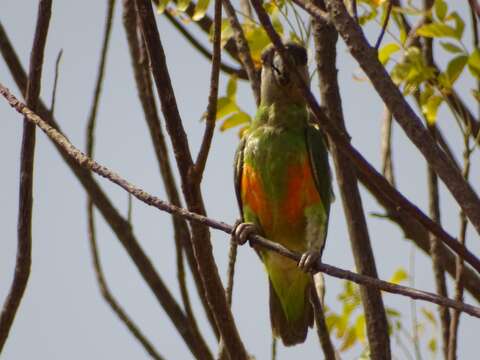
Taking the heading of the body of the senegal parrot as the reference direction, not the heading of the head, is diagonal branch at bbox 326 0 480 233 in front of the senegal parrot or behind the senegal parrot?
in front

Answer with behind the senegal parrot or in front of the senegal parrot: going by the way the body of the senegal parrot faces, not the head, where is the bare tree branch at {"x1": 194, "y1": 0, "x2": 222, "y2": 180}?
behind

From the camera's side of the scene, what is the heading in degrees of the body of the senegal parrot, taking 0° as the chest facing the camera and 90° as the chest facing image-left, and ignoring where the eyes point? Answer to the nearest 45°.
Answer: approximately 0°

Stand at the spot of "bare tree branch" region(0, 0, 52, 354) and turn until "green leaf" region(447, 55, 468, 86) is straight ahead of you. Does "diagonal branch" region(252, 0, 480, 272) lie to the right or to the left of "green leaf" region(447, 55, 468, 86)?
right
